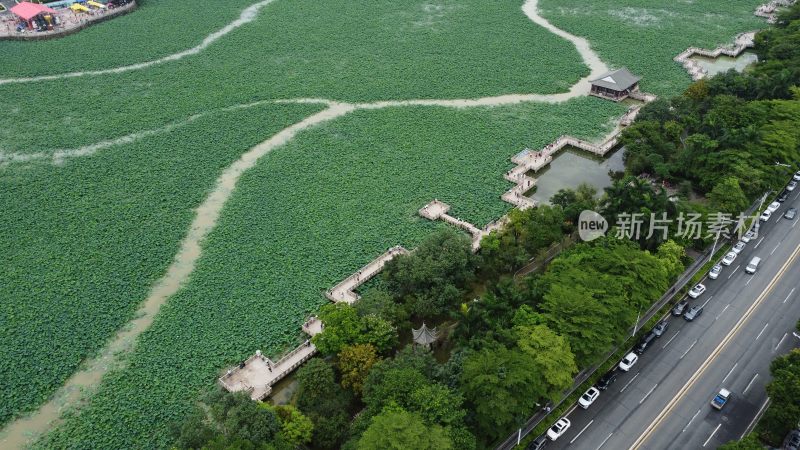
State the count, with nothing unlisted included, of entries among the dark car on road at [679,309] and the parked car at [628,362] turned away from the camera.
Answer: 0

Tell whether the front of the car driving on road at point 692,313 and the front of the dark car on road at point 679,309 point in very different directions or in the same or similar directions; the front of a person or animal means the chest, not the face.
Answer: same or similar directions

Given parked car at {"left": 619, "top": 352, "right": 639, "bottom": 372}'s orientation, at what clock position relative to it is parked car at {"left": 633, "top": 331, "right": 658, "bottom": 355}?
parked car at {"left": 633, "top": 331, "right": 658, "bottom": 355} is roughly at 5 o'clock from parked car at {"left": 619, "top": 352, "right": 639, "bottom": 372}.

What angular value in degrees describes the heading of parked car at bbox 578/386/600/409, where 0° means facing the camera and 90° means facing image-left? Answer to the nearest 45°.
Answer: approximately 45°

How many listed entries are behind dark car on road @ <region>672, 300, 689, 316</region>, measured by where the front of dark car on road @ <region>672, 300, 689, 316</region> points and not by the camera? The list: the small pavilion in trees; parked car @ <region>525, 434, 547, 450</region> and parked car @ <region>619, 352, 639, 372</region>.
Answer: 0

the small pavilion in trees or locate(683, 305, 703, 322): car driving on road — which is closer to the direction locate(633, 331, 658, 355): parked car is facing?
the small pavilion in trees

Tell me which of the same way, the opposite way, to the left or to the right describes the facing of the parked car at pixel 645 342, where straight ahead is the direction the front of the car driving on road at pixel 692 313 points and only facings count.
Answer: the same way

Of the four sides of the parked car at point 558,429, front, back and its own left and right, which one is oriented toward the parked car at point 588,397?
back

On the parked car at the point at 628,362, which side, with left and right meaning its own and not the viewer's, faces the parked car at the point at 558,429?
front

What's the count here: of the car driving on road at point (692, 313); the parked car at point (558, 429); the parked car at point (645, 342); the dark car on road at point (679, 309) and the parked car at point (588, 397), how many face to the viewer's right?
0

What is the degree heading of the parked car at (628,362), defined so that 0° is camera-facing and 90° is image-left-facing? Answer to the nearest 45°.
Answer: approximately 45°

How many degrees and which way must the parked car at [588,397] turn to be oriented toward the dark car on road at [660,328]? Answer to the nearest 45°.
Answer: approximately 180°

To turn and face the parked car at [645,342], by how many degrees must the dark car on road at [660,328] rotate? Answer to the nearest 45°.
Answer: approximately 45° to its left

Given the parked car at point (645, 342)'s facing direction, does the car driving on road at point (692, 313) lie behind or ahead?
behind

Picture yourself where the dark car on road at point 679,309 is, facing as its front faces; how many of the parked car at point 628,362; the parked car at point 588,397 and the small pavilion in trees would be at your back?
0

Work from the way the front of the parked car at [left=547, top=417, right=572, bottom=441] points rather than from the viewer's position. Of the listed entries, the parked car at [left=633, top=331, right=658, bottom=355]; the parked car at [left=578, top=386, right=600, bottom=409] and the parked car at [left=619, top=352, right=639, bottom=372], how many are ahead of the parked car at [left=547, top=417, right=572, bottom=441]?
0

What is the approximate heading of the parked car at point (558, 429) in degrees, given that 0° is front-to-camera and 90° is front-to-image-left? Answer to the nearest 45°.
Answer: approximately 45°

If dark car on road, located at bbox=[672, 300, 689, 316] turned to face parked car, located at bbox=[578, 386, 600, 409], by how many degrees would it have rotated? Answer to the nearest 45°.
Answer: approximately 45° to its left

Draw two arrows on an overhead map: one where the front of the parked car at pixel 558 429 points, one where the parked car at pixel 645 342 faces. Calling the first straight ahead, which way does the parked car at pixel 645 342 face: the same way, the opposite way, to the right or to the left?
the same way

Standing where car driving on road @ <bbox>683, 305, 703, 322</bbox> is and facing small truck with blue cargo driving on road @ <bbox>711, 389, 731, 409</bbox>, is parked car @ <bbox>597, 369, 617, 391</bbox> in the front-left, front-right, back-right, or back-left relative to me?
front-right

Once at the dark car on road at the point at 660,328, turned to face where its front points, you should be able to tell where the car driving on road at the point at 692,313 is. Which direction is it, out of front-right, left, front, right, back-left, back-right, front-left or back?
back

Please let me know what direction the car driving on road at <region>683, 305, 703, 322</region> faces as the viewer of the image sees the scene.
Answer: facing the viewer and to the left of the viewer

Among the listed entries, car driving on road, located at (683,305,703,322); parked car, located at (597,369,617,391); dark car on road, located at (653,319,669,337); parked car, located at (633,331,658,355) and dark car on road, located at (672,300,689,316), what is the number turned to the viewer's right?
0

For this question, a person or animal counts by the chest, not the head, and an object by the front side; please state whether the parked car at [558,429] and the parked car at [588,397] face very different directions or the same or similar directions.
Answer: same or similar directions

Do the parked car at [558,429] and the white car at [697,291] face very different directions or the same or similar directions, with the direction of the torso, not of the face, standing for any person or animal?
same or similar directions
